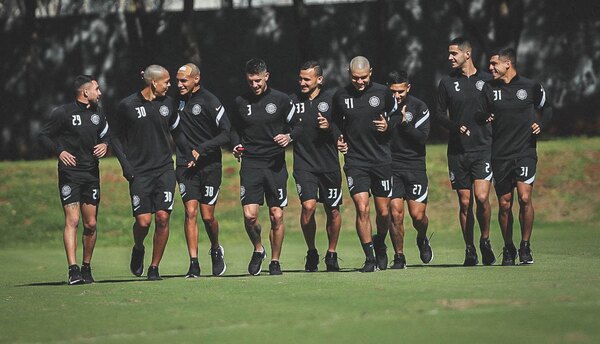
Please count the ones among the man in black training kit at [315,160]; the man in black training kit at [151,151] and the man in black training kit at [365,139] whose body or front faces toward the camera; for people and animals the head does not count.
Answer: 3

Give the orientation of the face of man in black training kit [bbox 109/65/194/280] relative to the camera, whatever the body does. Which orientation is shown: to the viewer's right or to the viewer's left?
to the viewer's right

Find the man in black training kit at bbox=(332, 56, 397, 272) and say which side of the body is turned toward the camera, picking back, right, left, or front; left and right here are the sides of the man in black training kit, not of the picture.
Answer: front

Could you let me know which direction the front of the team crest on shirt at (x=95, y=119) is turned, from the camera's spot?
facing the viewer

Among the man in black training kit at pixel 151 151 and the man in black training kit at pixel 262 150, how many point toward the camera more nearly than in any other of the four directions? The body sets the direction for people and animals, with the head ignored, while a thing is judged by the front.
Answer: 2

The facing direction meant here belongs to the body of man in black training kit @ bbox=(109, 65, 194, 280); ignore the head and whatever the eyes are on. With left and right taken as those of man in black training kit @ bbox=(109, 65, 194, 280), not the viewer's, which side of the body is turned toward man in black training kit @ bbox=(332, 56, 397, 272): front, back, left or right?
left

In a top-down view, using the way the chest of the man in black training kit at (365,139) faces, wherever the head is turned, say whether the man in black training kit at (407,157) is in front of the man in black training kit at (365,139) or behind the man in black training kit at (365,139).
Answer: behind

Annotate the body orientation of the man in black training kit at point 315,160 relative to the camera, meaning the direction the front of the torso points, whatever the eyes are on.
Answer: toward the camera

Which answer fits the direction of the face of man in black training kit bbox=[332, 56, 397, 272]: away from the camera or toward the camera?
toward the camera

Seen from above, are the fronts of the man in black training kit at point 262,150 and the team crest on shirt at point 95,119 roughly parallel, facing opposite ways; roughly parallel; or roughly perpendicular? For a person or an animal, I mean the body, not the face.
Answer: roughly parallel
